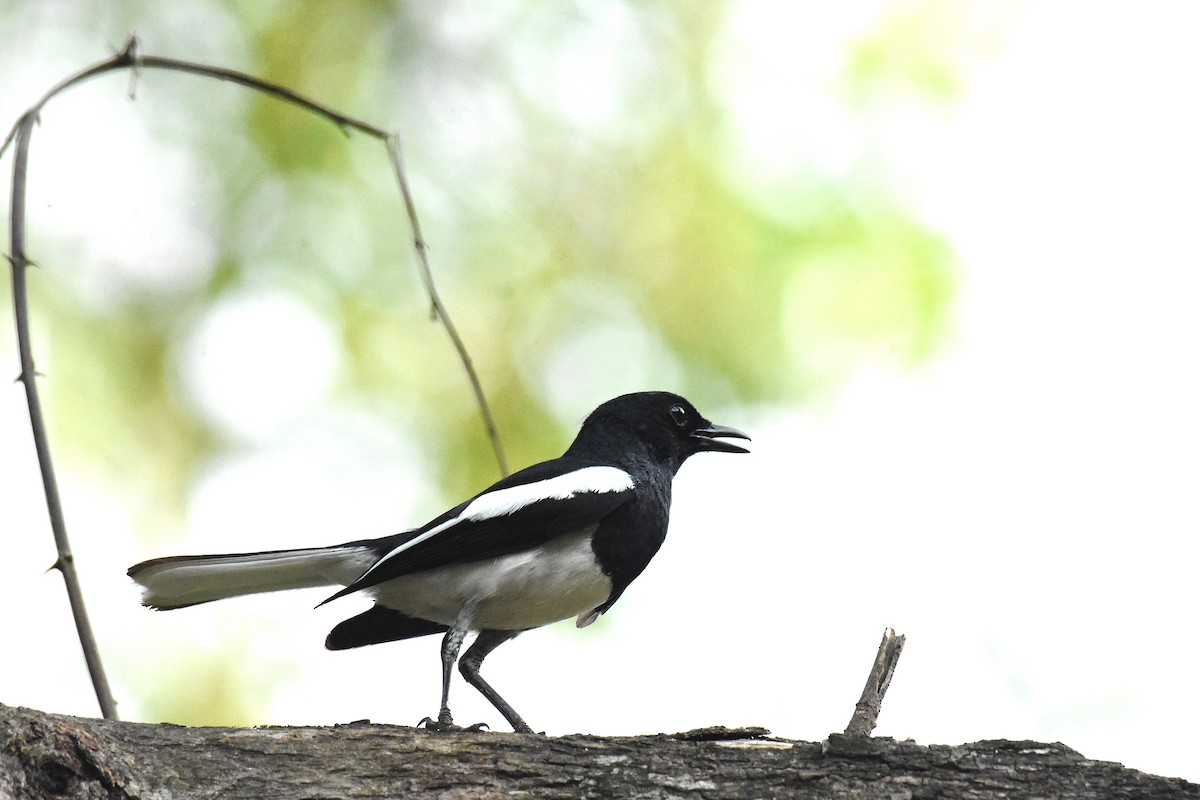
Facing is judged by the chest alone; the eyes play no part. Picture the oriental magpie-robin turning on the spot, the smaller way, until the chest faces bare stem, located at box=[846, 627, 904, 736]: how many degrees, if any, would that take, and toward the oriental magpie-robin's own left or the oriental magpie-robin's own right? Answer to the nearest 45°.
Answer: approximately 45° to the oriental magpie-robin's own right

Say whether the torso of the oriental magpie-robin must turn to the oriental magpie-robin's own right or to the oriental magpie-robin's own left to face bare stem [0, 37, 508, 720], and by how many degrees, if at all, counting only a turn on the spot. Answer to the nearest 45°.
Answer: approximately 135° to the oriental magpie-robin's own right

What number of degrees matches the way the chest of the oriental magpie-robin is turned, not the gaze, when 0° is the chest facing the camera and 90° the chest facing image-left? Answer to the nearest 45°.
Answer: approximately 270°
